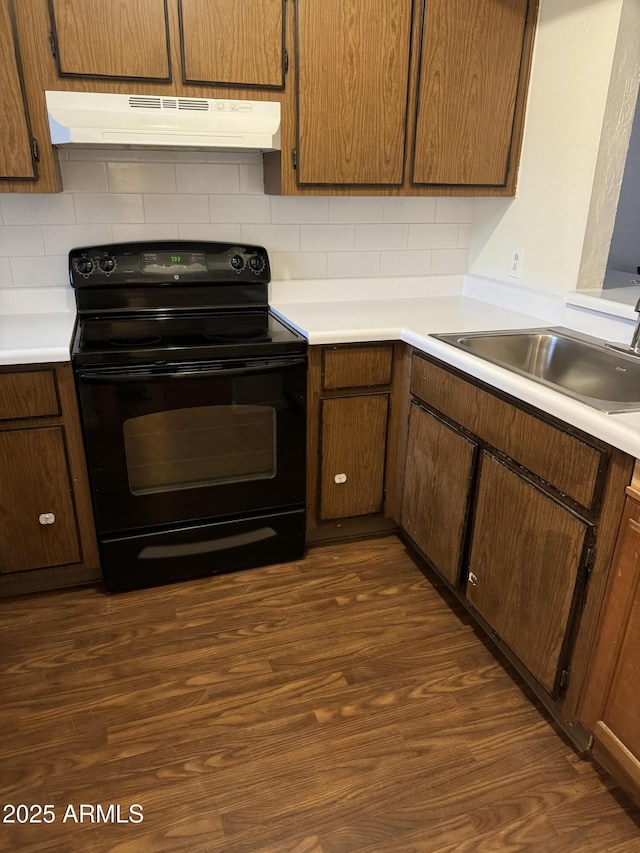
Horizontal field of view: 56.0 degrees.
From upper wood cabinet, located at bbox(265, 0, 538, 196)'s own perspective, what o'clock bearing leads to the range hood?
The range hood is roughly at 2 o'clock from the upper wood cabinet.

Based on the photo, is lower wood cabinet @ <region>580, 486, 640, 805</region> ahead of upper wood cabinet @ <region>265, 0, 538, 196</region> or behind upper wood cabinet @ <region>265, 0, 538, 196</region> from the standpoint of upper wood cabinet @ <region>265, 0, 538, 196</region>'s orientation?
ahead

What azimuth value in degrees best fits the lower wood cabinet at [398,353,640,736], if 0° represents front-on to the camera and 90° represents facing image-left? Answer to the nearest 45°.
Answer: approximately 45°

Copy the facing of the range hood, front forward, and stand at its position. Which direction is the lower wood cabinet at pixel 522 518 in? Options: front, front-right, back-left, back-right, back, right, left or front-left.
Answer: front-left

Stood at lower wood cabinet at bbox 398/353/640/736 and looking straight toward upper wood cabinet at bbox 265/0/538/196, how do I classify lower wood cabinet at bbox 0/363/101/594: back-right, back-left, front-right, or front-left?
front-left

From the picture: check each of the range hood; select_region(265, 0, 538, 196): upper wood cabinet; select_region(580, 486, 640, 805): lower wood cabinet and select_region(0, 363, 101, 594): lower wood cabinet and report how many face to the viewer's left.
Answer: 1

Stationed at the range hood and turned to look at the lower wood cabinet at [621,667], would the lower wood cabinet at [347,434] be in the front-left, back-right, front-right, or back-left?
front-left

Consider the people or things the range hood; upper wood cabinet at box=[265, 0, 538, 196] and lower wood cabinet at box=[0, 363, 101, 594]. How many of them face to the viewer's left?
0

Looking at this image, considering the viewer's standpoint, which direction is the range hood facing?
facing the viewer

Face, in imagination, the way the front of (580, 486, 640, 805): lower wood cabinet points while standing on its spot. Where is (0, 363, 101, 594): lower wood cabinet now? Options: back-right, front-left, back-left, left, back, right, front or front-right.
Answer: front

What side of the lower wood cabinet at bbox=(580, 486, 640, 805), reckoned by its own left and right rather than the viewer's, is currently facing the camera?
left

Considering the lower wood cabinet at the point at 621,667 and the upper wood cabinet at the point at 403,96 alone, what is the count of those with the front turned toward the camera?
1
